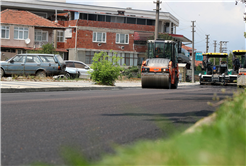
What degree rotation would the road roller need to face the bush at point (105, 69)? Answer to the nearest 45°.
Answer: approximately 90° to its right

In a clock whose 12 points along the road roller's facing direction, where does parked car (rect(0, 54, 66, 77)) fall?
The parked car is roughly at 3 o'clock from the road roller.

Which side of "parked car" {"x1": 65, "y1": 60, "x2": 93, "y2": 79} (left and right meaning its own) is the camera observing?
right

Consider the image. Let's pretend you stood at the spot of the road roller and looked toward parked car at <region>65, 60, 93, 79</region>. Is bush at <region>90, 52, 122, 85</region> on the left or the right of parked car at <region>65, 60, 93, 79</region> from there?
left

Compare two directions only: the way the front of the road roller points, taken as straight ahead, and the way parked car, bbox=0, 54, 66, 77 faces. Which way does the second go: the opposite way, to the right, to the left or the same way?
to the right

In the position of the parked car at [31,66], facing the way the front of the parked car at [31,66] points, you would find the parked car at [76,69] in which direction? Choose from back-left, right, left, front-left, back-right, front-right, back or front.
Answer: back-right
